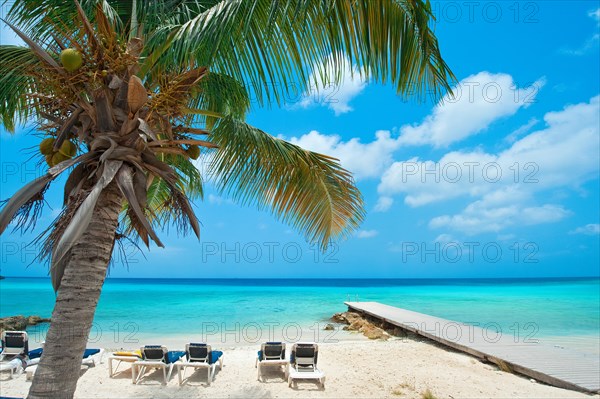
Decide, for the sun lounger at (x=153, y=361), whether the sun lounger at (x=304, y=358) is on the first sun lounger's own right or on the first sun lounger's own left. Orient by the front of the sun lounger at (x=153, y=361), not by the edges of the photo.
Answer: on the first sun lounger's own right

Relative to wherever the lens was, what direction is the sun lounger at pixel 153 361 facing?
facing away from the viewer and to the right of the viewer

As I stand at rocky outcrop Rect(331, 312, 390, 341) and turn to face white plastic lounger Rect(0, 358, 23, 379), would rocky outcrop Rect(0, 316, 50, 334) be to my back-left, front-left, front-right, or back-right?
front-right

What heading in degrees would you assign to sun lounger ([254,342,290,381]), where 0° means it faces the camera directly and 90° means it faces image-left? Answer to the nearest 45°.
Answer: approximately 180°

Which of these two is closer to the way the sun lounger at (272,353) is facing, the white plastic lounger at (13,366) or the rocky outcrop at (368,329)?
the rocky outcrop
